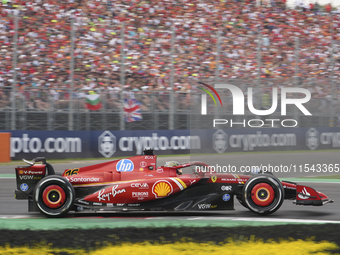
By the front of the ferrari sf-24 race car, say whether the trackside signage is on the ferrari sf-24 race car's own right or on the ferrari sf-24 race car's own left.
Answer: on the ferrari sf-24 race car's own left

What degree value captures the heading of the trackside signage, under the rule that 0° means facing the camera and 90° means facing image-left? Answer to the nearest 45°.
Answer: approximately 0°

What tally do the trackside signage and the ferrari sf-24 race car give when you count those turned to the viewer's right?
1

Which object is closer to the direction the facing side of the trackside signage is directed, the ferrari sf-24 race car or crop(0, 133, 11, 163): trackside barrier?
the ferrari sf-24 race car

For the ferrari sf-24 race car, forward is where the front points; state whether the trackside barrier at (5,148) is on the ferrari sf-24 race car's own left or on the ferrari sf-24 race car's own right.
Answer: on the ferrari sf-24 race car's own left

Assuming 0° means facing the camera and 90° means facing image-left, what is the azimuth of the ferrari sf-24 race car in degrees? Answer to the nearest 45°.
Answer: approximately 270°

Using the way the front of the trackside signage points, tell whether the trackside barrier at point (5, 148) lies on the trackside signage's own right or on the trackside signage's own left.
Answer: on the trackside signage's own right

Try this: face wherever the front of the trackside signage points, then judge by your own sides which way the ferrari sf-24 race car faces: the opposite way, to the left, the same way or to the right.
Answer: to the left

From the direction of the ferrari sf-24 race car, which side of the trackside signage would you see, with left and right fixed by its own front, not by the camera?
front
